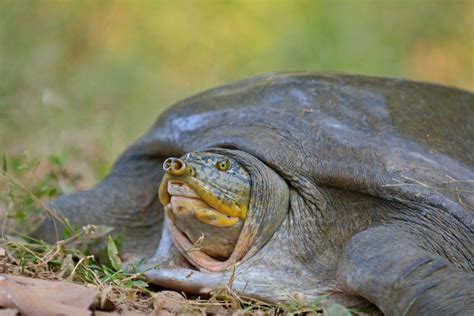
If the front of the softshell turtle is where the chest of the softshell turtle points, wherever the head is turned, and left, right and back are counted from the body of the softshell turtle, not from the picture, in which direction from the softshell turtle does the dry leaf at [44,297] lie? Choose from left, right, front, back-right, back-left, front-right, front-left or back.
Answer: front
